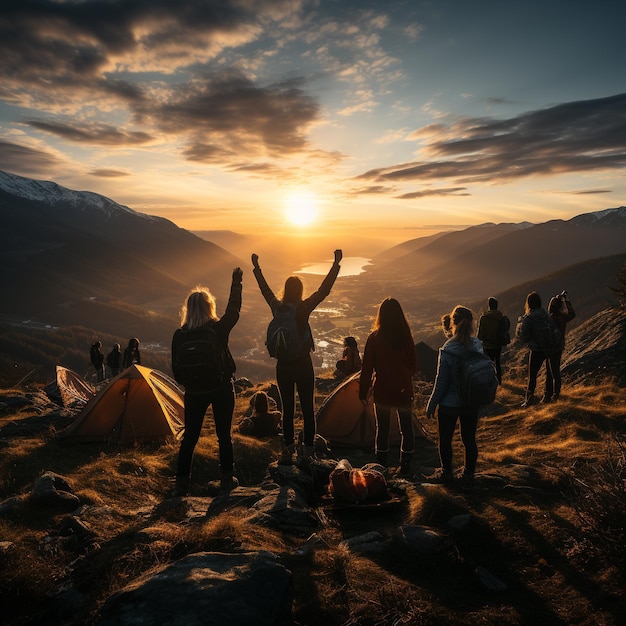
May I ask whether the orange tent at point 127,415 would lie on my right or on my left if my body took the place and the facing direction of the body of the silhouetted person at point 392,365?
on my left

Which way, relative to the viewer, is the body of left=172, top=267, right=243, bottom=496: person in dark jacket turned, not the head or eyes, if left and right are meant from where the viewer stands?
facing away from the viewer

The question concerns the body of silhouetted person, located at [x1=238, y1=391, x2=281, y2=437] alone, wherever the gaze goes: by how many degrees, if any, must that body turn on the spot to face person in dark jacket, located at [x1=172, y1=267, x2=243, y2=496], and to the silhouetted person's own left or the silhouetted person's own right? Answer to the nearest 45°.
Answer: approximately 180°

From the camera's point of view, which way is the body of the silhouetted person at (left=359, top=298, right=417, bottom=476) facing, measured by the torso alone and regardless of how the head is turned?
away from the camera

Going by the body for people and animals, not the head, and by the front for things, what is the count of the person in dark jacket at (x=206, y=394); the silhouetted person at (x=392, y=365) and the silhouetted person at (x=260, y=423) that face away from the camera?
3

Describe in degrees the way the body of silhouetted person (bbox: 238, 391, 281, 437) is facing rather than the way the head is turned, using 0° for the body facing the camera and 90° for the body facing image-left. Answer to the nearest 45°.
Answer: approximately 180°

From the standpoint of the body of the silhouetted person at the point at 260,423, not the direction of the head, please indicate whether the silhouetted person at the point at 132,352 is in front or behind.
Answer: in front

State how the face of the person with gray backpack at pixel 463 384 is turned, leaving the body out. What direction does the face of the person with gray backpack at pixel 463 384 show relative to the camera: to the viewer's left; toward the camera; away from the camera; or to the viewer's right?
away from the camera

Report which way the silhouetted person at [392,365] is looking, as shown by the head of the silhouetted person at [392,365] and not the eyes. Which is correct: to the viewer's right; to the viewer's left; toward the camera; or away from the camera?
away from the camera

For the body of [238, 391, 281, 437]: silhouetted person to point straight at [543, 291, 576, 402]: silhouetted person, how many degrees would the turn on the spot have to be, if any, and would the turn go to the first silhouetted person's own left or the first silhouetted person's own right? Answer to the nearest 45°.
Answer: approximately 90° to the first silhouetted person's own right

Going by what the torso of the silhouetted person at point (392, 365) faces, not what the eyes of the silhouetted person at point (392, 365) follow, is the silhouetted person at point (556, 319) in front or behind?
in front

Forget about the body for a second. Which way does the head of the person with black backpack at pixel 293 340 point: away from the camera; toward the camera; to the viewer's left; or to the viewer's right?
away from the camera
